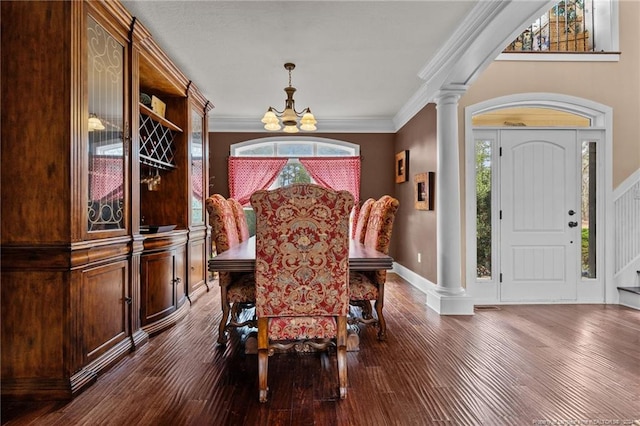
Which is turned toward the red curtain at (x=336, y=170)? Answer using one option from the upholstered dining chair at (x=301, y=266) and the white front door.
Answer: the upholstered dining chair

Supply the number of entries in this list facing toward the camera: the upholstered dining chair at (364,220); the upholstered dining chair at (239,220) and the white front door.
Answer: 1

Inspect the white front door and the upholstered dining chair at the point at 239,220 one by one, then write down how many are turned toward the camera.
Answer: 1

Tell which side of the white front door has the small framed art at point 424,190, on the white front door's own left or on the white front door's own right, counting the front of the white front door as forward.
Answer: on the white front door's own right

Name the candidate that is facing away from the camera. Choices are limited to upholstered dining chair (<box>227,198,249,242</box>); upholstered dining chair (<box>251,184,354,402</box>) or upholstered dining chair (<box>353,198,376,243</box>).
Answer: upholstered dining chair (<box>251,184,354,402</box>)

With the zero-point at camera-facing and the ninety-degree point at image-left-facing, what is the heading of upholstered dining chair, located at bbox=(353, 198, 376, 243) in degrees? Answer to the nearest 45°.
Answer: approximately 90°

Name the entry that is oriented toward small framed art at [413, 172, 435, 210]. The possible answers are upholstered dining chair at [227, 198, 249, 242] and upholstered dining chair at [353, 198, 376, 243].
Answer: upholstered dining chair at [227, 198, 249, 242]

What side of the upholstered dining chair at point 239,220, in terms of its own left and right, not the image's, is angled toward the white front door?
front

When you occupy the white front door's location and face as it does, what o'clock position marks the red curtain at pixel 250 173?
The red curtain is roughly at 3 o'clock from the white front door.

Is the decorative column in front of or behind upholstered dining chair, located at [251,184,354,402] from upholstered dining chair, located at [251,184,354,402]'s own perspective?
in front

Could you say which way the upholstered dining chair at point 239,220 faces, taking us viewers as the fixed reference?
facing to the right of the viewer

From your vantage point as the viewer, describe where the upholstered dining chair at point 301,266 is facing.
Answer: facing away from the viewer

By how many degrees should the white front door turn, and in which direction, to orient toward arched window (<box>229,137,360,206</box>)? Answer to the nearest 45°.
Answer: approximately 90° to its right

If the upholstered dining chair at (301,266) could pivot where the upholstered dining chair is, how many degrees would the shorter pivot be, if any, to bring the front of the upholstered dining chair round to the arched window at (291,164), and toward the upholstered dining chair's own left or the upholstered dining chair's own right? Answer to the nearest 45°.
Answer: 0° — it already faces it

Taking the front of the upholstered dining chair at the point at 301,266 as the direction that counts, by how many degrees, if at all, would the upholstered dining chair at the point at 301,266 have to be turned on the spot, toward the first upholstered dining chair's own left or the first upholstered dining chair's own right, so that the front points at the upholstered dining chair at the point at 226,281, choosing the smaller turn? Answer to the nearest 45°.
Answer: approximately 45° to the first upholstered dining chair's own left

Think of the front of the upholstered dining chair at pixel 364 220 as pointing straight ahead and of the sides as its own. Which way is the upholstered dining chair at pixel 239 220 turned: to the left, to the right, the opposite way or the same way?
the opposite way
